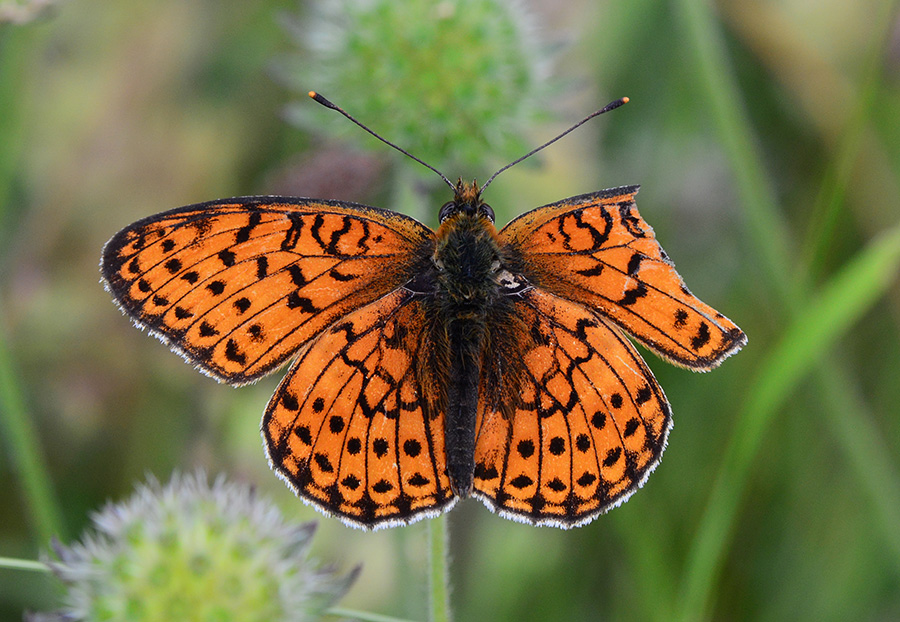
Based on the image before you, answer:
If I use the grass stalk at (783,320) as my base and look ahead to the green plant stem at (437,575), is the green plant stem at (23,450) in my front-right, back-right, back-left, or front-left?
front-right

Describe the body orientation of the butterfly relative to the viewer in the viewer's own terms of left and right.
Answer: facing away from the viewer

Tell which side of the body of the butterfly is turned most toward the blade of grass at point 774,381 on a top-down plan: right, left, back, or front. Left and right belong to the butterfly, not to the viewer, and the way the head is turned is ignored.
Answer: right

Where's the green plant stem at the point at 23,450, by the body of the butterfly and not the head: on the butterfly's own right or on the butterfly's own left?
on the butterfly's own left
